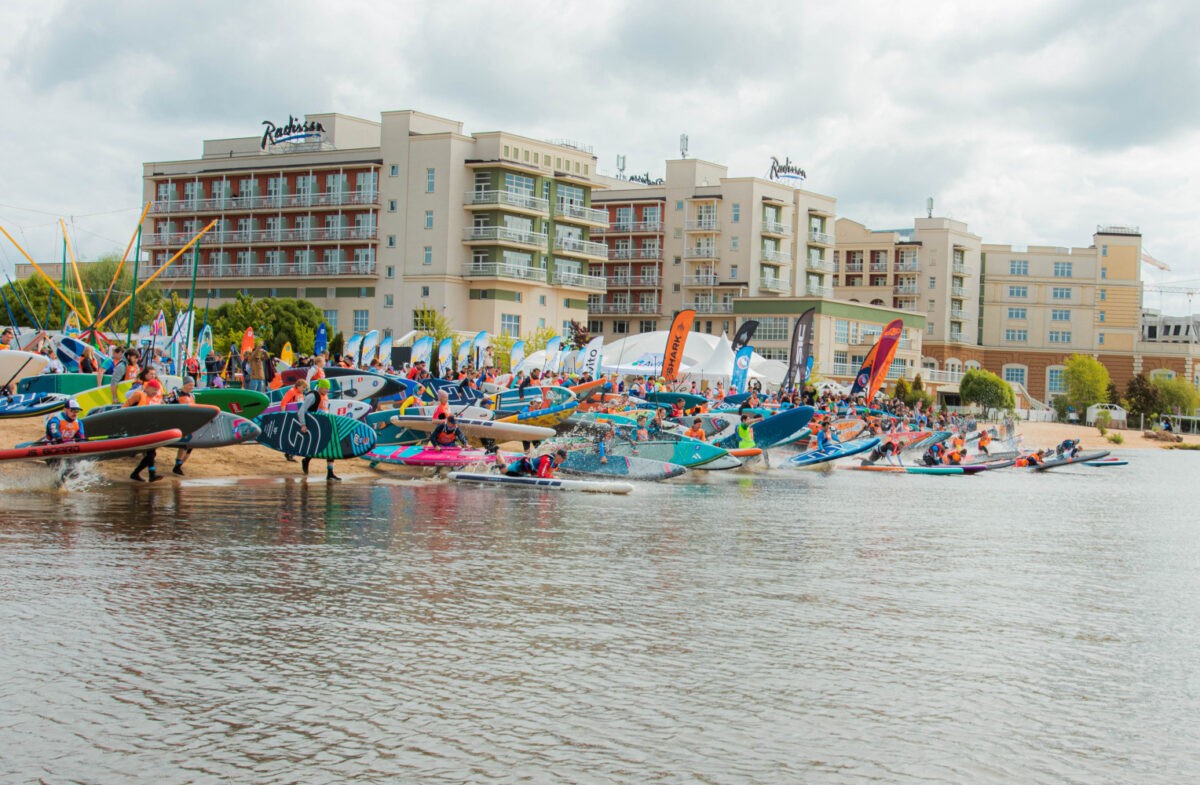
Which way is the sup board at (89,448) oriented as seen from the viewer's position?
to the viewer's right

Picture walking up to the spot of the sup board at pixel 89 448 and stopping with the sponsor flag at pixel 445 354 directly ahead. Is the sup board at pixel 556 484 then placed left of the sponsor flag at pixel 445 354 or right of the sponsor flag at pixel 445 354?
right

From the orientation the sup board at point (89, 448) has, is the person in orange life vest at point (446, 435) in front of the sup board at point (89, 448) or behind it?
in front

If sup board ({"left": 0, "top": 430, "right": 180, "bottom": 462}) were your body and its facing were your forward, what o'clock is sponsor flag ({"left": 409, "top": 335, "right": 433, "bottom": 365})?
The sponsor flag is roughly at 10 o'clock from the sup board.

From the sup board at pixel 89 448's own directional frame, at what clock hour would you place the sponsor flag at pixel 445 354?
The sponsor flag is roughly at 10 o'clock from the sup board.

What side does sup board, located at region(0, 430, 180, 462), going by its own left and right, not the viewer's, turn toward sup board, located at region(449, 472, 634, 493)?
front

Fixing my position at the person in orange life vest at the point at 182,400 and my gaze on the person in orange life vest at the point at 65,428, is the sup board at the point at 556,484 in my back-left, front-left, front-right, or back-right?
back-left

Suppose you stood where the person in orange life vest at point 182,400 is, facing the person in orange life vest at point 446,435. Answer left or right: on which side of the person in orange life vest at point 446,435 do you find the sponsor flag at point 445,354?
left
